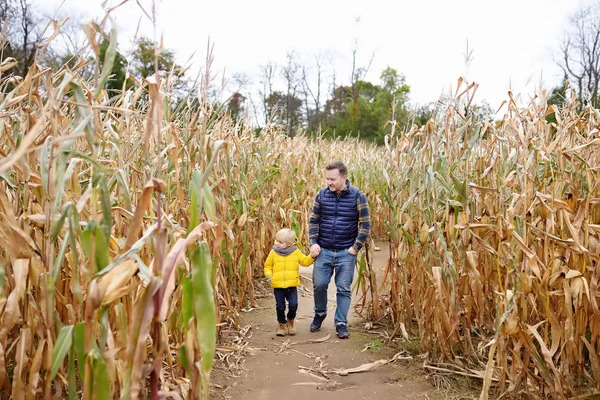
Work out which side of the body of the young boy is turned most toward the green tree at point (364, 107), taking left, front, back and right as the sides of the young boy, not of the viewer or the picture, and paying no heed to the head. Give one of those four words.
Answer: back

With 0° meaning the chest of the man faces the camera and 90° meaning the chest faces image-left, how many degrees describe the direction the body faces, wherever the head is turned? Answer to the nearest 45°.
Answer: approximately 0°

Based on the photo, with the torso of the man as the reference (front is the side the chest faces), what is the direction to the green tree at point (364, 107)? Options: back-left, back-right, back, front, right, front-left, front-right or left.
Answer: back

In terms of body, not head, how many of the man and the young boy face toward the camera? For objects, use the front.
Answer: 2
